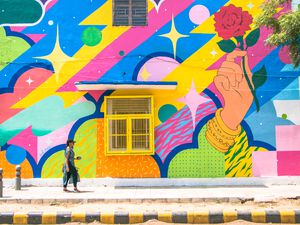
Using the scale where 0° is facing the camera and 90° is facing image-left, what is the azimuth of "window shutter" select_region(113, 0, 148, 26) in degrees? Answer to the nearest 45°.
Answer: approximately 0°
